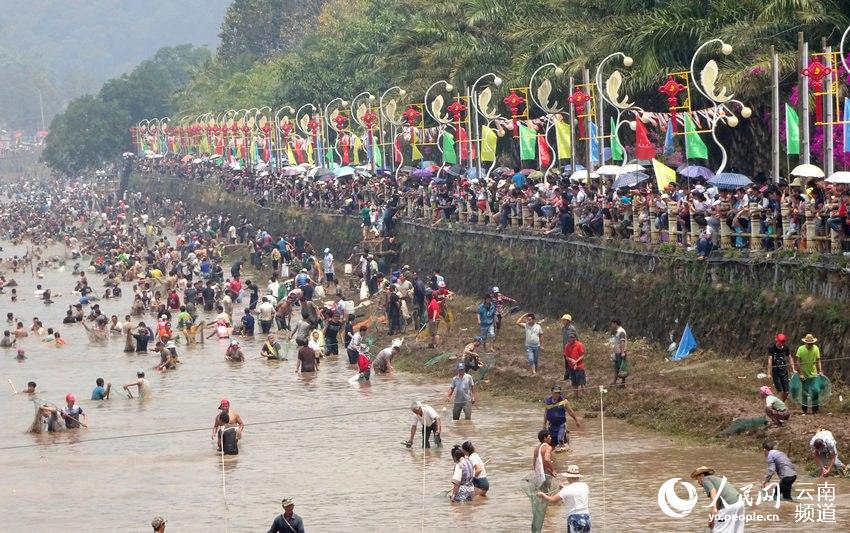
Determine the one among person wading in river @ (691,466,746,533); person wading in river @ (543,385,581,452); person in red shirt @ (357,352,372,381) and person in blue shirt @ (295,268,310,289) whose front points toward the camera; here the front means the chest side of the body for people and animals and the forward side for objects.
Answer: person wading in river @ (543,385,581,452)

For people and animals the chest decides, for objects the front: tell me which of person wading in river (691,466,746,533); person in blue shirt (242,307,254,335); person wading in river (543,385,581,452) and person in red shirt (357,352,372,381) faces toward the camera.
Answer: person wading in river (543,385,581,452)

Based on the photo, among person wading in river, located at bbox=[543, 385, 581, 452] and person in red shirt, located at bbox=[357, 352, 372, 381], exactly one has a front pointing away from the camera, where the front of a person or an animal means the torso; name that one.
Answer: the person in red shirt
